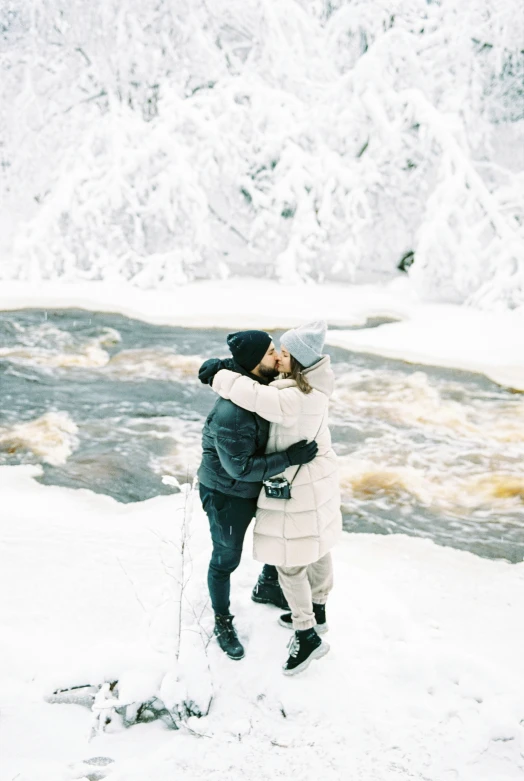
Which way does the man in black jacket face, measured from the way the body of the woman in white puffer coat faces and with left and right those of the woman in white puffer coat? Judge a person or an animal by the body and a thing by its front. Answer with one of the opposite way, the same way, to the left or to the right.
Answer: the opposite way

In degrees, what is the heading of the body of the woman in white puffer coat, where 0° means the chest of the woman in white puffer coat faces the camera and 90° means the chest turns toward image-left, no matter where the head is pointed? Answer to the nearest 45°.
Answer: approximately 90°

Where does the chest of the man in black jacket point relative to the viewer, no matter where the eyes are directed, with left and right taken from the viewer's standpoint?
facing to the right of the viewer

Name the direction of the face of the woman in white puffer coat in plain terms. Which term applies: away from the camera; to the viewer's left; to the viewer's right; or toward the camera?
to the viewer's left

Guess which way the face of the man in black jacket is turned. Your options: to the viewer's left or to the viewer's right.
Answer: to the viewer's right
